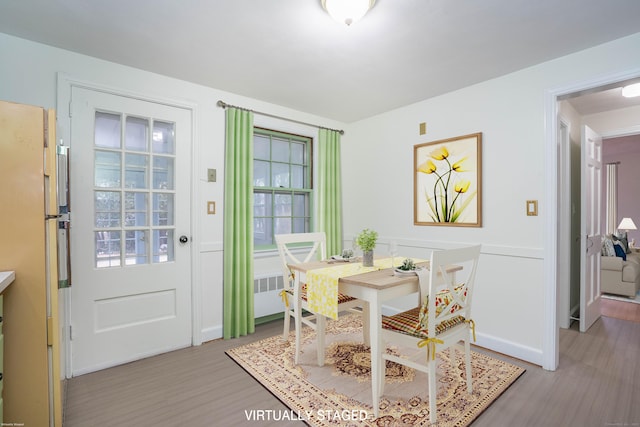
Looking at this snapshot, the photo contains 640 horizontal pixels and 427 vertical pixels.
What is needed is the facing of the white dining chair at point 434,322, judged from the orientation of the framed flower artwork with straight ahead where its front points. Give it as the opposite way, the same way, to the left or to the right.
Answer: to the right

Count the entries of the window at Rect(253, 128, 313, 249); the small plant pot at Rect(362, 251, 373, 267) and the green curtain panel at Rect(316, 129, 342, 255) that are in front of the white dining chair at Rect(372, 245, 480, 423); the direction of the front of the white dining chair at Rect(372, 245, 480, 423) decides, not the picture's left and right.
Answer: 3

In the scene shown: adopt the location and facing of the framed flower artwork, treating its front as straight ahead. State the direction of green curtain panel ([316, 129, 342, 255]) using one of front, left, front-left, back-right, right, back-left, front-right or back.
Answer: front-right

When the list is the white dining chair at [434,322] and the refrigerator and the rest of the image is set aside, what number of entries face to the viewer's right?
1

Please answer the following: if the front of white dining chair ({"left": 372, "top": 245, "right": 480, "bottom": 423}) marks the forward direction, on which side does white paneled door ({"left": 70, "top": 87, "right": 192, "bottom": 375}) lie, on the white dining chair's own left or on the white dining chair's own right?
on the white dining chair's own left

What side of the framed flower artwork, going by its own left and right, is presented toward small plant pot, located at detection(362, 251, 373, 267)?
front

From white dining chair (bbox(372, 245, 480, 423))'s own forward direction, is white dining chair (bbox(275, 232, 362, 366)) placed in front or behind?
in front

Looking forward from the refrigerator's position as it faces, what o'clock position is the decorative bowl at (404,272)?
The decorative bowl is roughly at 1 o'clock from the refrigerator.

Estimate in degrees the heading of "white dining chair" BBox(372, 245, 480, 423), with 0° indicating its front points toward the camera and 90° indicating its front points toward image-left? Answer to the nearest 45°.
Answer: approximately 135°

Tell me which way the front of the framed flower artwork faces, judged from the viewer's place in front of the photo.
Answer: facing the viewer and to the left of the viewer

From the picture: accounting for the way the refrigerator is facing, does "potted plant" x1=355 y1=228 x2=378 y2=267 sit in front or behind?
in front
